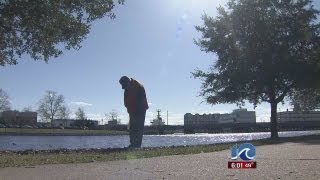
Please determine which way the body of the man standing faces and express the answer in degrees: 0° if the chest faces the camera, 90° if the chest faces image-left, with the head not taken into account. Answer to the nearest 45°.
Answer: approximately 90°
